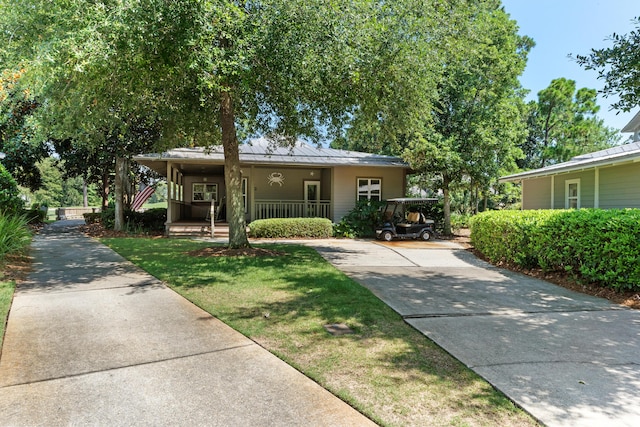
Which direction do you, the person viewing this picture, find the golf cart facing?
facing to the left of the viewer

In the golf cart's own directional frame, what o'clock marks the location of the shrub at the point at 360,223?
The shrub is roughly at 1 o'clock from the golf cart.

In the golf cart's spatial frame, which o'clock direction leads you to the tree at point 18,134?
The tree is roughly at 12 o'clock from the golf cart.

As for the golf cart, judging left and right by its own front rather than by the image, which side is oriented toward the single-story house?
back

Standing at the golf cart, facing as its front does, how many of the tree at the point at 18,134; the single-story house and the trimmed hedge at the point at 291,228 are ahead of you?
2

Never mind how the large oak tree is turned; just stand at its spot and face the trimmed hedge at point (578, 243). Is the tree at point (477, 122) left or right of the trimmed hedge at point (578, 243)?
left

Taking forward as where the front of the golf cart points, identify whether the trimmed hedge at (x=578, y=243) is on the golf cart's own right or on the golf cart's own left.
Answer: on the golf cart's own left
